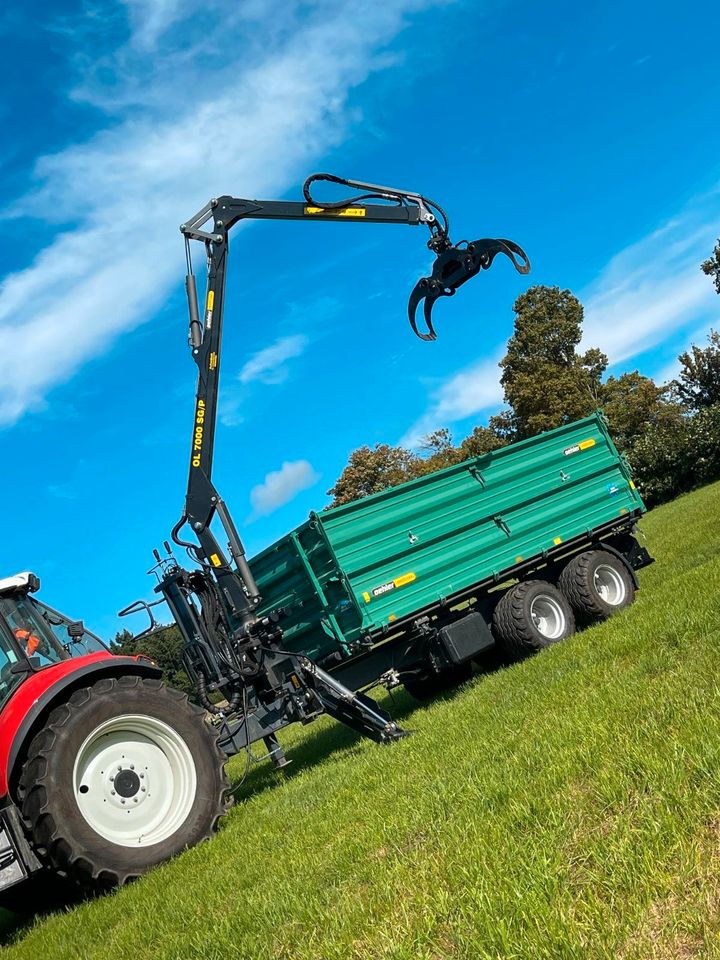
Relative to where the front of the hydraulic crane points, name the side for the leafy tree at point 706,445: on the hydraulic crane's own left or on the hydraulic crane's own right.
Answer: on the hydraulic crane's own left

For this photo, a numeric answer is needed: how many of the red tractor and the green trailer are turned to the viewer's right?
0

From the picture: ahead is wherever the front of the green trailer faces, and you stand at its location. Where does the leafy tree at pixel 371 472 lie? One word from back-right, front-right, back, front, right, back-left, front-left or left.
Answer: back-right

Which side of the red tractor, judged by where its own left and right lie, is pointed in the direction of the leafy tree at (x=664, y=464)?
back

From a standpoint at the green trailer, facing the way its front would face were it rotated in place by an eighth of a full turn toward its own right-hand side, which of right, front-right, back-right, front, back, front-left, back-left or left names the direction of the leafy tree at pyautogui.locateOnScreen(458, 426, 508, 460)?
right

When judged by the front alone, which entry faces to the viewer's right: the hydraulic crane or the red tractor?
the hydraulic crane

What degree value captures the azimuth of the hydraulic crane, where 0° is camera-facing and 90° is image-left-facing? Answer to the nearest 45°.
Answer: approximately 270°

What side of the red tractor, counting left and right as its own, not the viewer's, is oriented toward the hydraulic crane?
back

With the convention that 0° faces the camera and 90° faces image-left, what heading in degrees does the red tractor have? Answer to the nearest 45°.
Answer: approximately 45°

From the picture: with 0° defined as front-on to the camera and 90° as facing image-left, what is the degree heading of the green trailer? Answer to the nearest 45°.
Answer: approximately 45°

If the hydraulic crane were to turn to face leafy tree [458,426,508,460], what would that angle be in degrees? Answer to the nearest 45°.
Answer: approximately 90° to its left

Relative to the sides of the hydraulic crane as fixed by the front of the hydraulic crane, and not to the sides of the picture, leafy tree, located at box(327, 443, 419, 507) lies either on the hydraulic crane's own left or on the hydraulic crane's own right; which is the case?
on the hydraulic crane's own left

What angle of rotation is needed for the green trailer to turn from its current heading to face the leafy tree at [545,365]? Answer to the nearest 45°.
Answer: approximately 135° to its right
